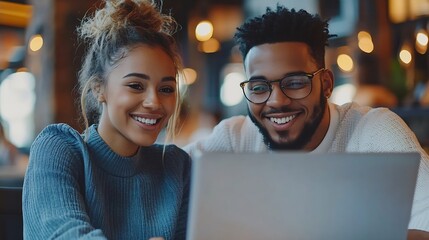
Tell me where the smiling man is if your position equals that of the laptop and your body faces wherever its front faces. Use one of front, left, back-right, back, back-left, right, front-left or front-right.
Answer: front

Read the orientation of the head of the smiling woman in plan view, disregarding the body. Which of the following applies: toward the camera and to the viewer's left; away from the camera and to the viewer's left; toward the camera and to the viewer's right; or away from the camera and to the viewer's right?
toward the camera and to the viewer's right

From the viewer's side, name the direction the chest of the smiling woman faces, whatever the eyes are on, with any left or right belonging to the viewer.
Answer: facing the viewer and to the right of the viewer

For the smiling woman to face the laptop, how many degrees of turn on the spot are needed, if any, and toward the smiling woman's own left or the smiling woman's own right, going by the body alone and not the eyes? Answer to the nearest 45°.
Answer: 0° — they already face it

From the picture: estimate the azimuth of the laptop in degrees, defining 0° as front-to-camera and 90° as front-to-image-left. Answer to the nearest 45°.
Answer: approximately 180°

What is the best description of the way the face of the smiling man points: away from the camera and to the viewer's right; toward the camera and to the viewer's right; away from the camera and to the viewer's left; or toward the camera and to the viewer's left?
toward the camera and to the viewer's left

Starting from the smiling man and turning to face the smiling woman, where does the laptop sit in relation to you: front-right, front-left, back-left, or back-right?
front-left

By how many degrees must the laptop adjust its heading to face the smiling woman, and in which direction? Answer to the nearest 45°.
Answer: approximately 45° to its left

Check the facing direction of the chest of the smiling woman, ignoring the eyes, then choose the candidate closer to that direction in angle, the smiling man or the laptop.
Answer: the laptop

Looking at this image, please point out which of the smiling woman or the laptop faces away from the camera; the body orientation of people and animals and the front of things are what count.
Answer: the laptop

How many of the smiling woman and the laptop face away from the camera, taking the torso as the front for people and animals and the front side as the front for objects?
1
